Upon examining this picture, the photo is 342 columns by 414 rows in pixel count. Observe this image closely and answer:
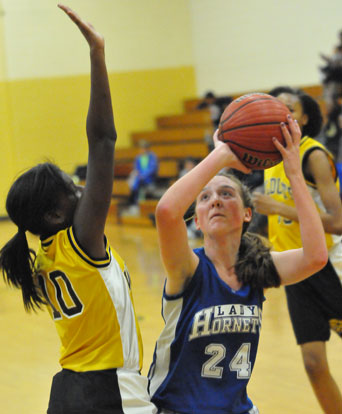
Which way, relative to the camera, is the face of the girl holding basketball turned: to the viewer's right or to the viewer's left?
to the viewer's left

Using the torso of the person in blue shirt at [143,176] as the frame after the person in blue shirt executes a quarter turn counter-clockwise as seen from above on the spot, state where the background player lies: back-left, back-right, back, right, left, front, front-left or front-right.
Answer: front-right

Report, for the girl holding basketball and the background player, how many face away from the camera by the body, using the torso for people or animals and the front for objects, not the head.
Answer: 0

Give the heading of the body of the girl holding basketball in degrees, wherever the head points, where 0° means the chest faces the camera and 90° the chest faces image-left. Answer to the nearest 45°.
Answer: approximately 315°

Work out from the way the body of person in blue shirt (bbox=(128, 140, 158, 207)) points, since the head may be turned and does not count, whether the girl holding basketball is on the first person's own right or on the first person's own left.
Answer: on the first person's own left

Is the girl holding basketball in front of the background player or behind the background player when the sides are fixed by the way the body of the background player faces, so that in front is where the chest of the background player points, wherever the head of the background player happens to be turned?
in front

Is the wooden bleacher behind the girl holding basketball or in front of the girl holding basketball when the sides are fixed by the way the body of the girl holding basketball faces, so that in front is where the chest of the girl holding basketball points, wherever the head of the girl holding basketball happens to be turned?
behind

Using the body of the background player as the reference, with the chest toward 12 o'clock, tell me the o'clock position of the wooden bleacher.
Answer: The wooden bleacher is roughly at 4 o'clock from the background player.
